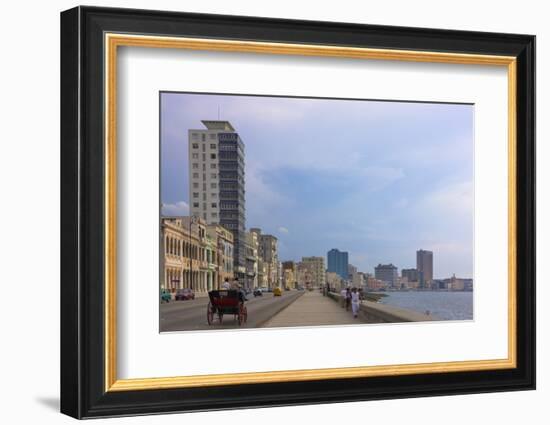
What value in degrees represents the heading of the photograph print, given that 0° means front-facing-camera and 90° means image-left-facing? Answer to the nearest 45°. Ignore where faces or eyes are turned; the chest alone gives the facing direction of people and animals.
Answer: approximately 315°

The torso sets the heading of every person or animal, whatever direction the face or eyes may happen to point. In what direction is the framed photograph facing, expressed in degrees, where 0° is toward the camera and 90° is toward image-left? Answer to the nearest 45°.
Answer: approximately 315°
